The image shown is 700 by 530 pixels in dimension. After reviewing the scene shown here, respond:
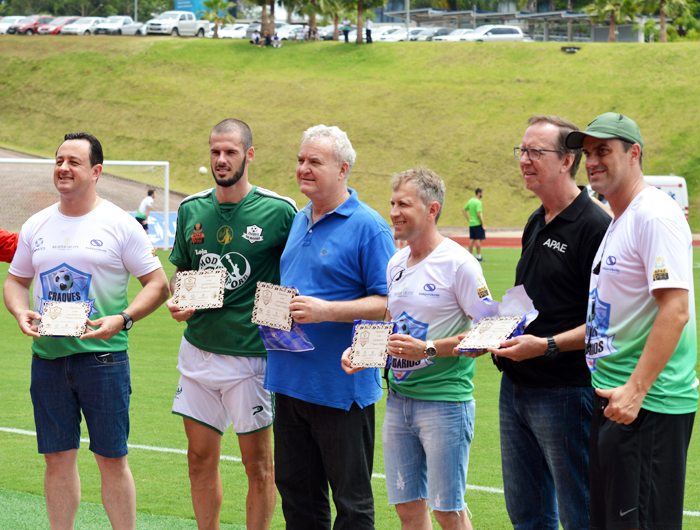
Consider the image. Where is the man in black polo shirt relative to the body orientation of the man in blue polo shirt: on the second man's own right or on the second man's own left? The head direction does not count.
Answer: on the second man's own left

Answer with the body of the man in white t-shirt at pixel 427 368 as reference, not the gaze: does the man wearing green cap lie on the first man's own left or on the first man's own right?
on the first man's own left

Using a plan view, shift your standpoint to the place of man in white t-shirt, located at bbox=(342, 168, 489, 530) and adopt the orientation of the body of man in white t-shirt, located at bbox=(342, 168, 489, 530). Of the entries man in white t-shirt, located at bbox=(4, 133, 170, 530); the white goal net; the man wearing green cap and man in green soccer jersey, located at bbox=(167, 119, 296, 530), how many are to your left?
1

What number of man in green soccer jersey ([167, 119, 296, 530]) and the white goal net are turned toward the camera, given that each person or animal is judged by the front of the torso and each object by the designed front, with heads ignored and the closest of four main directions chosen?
2

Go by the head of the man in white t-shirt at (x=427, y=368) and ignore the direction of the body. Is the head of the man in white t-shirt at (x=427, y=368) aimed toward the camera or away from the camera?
toward the camera

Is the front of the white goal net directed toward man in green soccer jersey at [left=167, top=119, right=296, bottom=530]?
yes

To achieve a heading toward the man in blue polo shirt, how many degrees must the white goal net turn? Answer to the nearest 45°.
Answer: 0° — it already faces them

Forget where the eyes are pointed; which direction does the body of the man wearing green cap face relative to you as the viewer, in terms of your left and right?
facing the viewer and to the left of the viewer

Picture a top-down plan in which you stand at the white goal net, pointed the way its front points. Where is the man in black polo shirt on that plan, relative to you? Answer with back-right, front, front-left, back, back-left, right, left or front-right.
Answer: front

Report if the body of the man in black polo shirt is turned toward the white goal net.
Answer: no

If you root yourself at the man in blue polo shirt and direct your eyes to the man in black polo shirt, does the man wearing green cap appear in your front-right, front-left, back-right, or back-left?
front-right

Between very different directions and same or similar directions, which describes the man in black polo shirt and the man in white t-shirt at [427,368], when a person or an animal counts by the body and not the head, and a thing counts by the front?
same or similar directions

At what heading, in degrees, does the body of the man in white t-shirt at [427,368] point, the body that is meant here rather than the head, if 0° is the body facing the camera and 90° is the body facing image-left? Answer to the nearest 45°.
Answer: approximately 45°

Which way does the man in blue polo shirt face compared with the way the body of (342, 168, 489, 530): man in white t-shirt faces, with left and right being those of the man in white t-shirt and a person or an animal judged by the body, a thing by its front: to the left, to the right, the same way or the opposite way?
the same way
